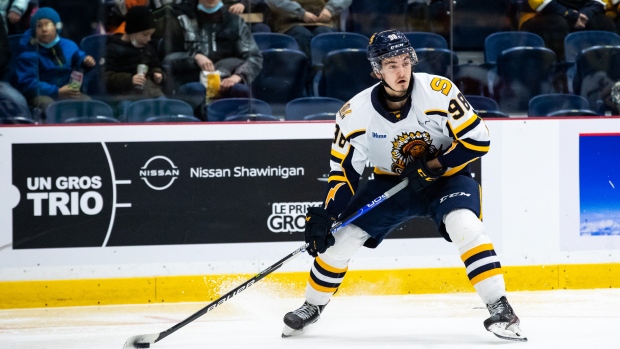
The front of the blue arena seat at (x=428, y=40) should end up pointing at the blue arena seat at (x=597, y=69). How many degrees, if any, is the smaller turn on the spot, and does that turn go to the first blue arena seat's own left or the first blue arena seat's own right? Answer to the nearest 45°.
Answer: approximately 90° to the first blue arena seat's own left

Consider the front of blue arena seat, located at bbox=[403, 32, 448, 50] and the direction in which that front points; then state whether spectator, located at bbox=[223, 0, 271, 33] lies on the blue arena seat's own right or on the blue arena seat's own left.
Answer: on the blue arena seat's own right

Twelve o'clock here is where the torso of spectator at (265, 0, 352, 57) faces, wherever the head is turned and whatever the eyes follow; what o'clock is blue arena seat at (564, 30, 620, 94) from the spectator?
The blue arena seat is roughly at 9 o'clock from the spectator.

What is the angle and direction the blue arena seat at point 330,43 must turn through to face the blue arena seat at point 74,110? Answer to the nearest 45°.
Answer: approximately 90° to its right

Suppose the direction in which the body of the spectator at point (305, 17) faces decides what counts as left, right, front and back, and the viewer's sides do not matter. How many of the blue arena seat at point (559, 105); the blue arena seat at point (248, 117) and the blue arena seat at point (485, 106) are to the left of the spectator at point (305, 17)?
2
